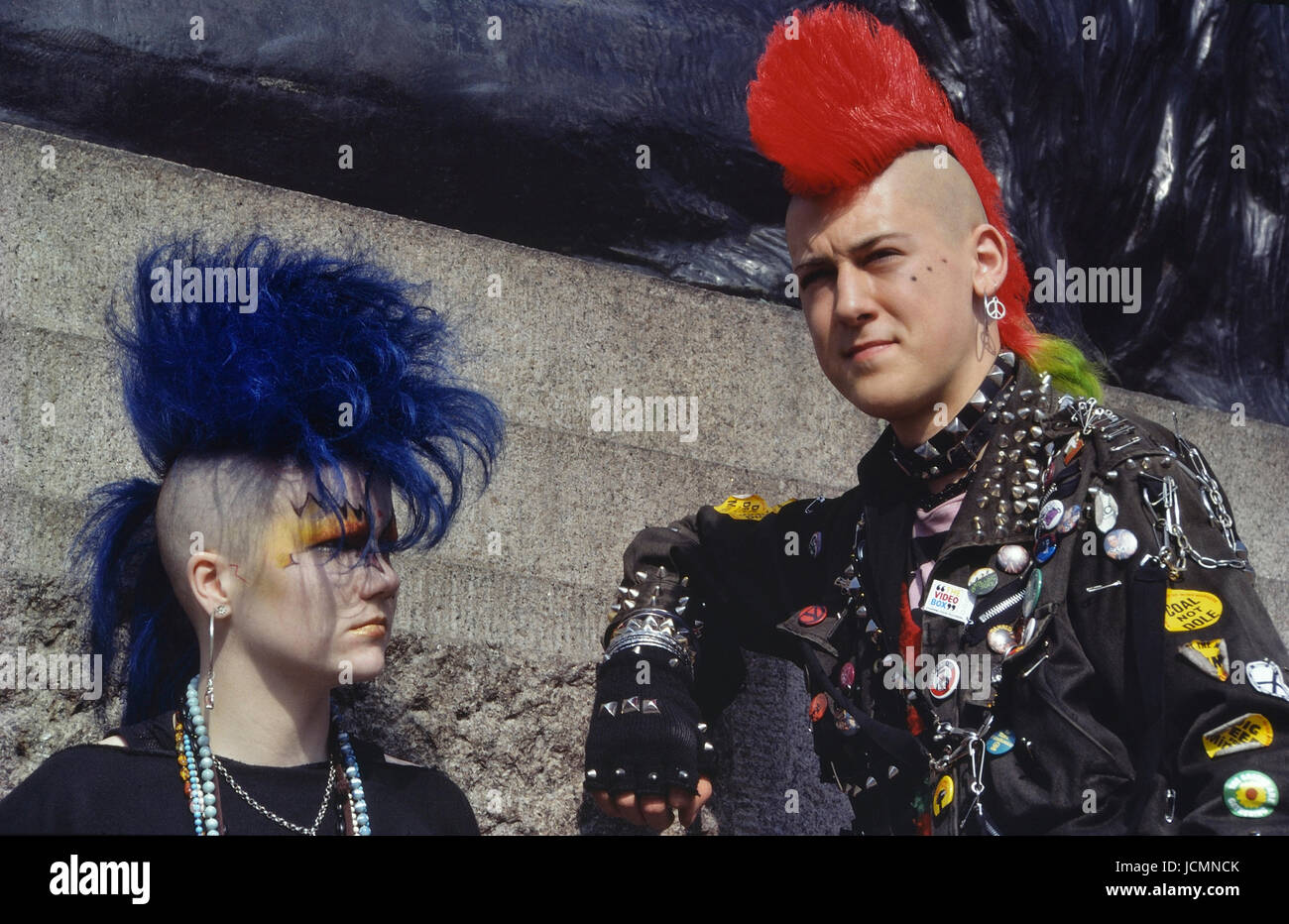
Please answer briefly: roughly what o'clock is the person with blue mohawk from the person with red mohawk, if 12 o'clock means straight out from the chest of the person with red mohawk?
The person with blue mohawk is roughly at 1 o'clock from the person with red mohawk.

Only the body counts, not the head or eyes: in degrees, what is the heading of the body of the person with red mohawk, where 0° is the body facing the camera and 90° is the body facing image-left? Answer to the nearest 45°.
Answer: approximately 45°

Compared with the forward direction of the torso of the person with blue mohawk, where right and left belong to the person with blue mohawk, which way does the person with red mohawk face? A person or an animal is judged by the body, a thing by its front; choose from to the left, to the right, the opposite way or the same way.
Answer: to the right

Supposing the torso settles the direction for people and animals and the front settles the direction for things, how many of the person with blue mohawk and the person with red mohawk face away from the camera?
0

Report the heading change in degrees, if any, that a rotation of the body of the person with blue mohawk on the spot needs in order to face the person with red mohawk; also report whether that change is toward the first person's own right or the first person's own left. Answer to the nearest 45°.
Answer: approximately 45° to the first person's own left

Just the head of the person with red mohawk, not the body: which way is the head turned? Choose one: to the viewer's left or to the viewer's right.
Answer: to the viewer's left
